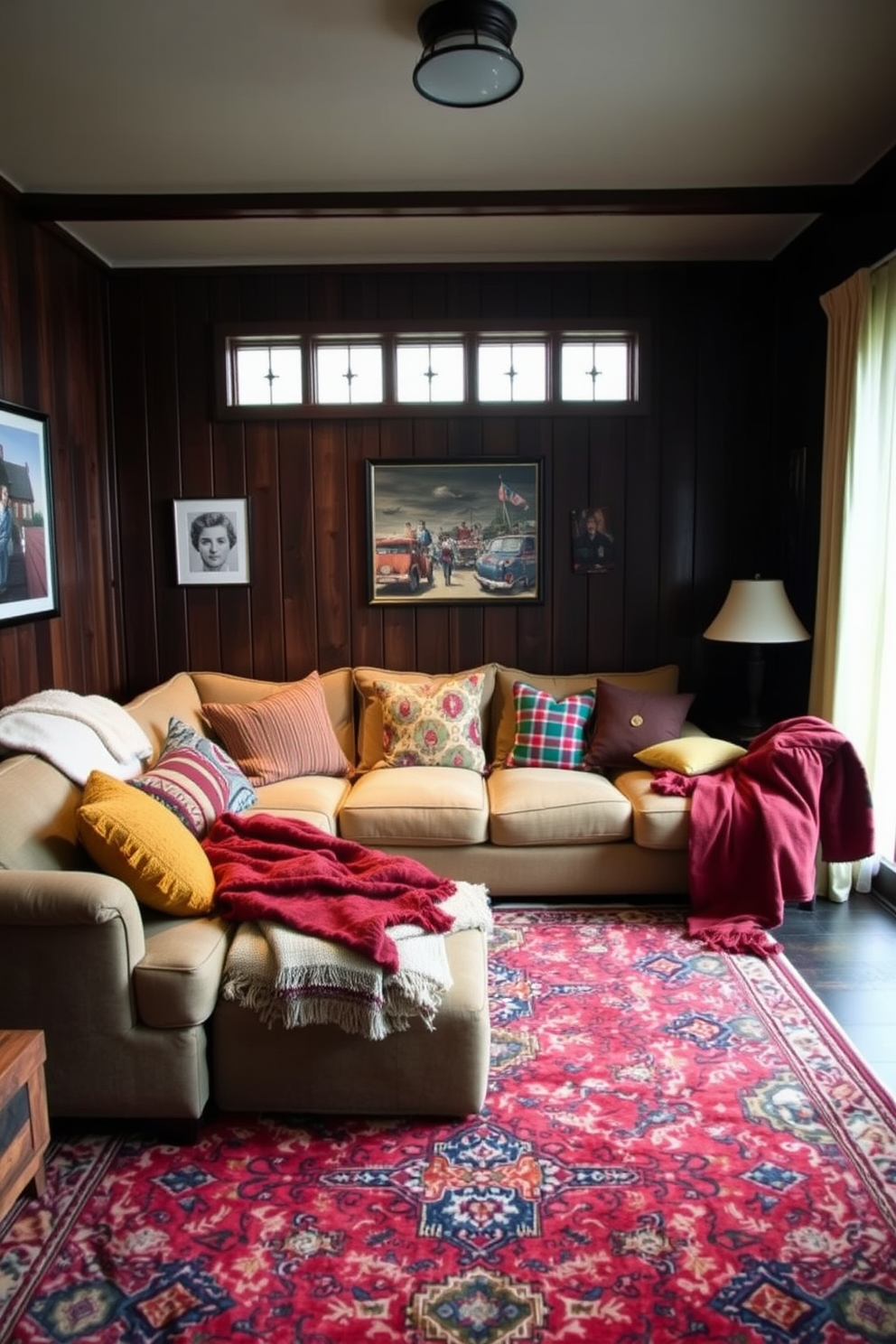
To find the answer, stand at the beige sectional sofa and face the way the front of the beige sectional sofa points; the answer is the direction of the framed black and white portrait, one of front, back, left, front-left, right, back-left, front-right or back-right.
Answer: back

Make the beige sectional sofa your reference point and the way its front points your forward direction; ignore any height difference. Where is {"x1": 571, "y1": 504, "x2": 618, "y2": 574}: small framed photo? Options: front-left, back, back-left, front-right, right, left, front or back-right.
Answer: back-left

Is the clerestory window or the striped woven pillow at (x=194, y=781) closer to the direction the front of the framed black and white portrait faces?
the striped woven pillow

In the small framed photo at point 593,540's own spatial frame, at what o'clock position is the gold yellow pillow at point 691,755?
The gold yellow pillow is roughly at 11 o'clock from the small framed photo.

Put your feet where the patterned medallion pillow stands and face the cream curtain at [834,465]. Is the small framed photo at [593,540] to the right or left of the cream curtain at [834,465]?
left
